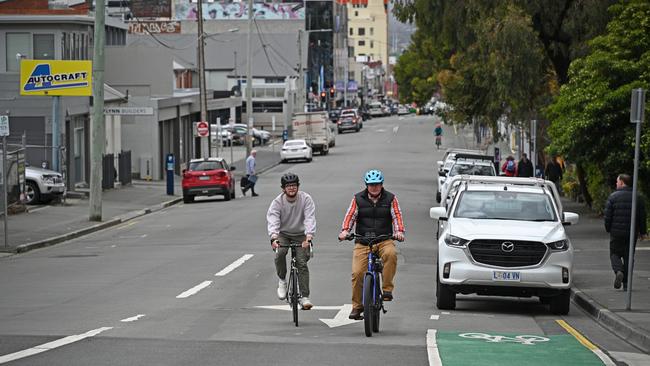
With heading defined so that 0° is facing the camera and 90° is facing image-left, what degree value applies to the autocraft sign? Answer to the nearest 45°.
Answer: approximately 0°

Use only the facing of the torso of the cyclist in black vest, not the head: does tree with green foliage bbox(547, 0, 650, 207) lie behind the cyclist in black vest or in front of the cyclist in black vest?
behind

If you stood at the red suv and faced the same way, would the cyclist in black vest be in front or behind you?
behind

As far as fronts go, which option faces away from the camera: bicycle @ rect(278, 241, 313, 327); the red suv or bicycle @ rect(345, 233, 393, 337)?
the red suv
